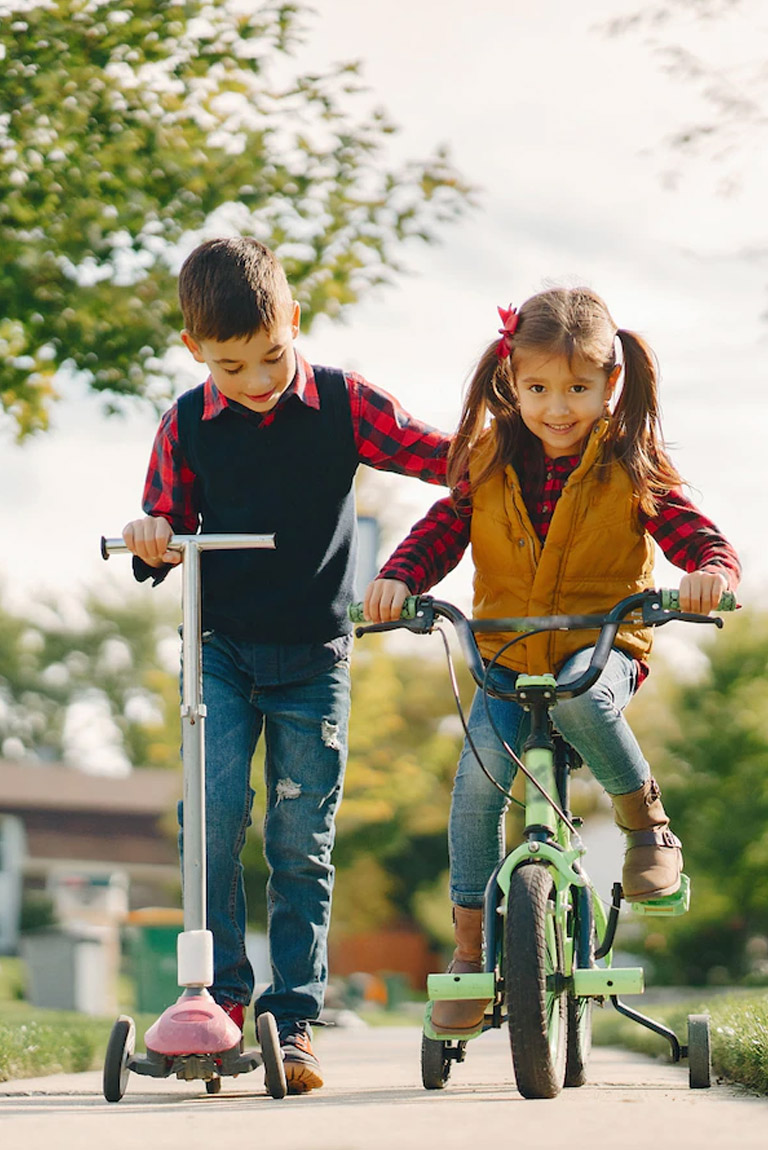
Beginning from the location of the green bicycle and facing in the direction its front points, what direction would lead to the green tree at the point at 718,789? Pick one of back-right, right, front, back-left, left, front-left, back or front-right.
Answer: back

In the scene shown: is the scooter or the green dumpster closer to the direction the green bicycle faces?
the scooter

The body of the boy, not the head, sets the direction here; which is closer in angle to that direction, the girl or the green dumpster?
the girl

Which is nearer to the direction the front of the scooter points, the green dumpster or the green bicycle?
the green bicycle

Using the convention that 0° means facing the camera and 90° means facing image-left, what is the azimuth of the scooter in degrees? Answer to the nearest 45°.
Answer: approximately 0°

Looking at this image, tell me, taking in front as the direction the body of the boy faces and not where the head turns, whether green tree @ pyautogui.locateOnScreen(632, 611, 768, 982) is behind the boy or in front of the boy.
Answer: behind

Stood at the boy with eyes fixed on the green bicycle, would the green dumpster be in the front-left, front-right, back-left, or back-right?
back-left
